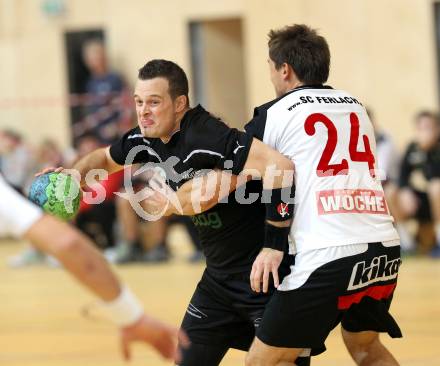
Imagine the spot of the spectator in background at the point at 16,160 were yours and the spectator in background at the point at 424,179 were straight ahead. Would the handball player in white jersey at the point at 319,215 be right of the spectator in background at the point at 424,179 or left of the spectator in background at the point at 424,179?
right

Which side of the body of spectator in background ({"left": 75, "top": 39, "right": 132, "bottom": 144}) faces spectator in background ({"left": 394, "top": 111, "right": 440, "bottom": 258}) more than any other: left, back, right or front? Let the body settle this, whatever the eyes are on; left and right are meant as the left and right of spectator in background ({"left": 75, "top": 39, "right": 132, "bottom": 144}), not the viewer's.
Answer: left

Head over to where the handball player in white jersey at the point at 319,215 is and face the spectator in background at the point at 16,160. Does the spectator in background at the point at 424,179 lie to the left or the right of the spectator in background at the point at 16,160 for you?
right

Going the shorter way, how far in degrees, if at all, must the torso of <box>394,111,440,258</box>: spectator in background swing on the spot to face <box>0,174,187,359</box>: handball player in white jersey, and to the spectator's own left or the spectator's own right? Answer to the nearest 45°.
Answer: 0° — they already face them

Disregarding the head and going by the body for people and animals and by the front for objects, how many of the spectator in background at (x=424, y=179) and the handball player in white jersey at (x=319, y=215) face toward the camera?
1

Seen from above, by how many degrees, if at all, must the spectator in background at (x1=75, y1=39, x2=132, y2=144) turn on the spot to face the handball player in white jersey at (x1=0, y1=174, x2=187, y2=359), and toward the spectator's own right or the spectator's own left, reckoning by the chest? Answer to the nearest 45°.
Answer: approximately 45° to the spectator's own left

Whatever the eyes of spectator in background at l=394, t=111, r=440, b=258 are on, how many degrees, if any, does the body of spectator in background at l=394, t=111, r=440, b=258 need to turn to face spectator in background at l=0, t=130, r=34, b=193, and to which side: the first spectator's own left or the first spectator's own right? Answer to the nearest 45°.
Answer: approximately 90° to the first spectator's own right

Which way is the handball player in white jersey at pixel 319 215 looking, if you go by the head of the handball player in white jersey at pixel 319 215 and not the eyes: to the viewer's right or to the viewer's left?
to the viewer's left

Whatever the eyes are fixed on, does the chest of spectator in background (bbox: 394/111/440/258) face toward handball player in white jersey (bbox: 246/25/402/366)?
yes

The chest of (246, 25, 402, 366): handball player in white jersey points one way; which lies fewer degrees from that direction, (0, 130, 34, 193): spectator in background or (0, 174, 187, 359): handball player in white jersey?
the spectator in background

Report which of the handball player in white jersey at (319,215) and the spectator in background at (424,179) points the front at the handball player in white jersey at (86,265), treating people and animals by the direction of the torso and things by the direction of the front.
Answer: the spectator in background

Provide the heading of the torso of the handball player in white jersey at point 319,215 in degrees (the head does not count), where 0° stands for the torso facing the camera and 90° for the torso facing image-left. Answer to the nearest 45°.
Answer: approximately 135°

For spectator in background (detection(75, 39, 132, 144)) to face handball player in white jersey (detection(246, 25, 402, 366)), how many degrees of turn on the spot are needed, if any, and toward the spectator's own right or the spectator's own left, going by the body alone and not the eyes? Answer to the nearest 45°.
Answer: approximately 45° to the spectator's own left
